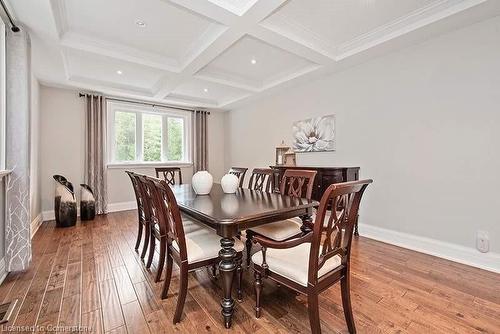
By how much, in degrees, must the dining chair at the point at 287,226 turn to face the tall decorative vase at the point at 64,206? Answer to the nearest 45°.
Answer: approximately 45° to its right

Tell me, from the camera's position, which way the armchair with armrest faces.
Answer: facing away from the viewer and to the left of the viewer

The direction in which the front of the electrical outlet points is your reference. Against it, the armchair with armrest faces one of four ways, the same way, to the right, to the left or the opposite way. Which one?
to the right

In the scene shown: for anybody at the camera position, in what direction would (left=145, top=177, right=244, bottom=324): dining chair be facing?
facing away from the viewer and to the right of the viewer

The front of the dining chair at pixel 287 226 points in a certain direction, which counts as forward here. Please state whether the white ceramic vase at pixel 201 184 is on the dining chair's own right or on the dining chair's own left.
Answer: on the dining chair's own right

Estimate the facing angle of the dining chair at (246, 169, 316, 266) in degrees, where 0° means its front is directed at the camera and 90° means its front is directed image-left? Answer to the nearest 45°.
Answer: approximately 45°

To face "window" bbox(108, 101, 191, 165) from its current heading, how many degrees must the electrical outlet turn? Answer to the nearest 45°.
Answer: approximately 90° to its right
